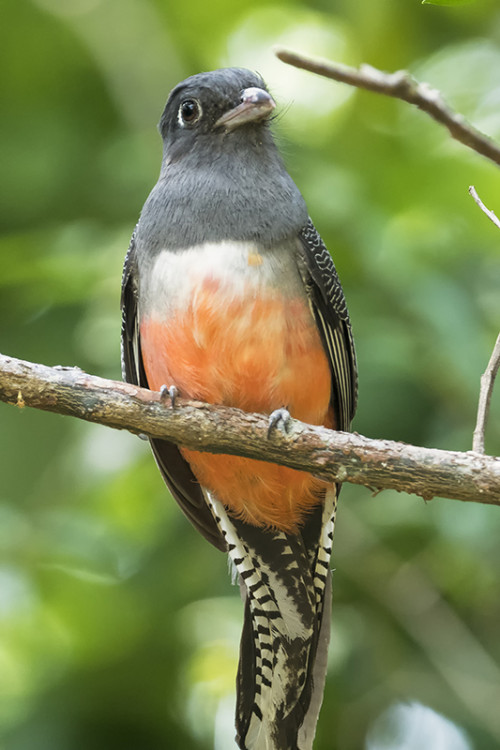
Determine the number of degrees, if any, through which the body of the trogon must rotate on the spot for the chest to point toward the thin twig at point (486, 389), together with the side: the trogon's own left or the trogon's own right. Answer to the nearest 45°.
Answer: approximately 45° to the trogon's own left

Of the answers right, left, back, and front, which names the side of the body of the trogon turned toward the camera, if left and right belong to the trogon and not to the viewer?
front
